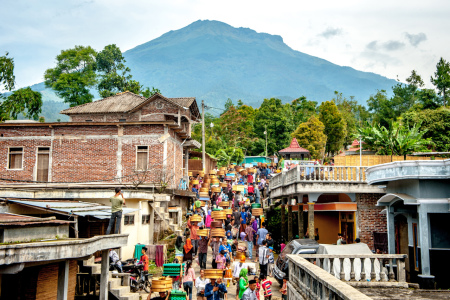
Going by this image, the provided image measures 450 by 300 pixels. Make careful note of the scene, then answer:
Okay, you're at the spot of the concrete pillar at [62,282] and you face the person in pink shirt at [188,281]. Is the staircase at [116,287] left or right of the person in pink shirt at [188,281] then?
left

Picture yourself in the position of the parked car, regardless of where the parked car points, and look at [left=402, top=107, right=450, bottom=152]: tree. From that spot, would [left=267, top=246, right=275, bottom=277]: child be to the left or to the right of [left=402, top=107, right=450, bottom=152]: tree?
left

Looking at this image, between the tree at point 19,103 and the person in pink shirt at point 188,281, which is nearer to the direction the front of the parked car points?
the person in pink shirt

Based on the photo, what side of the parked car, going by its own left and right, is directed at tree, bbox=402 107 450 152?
back

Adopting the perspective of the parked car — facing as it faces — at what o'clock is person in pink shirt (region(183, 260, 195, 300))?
The person in pink shirt is roughly at 12 o'clock from the parked car.
